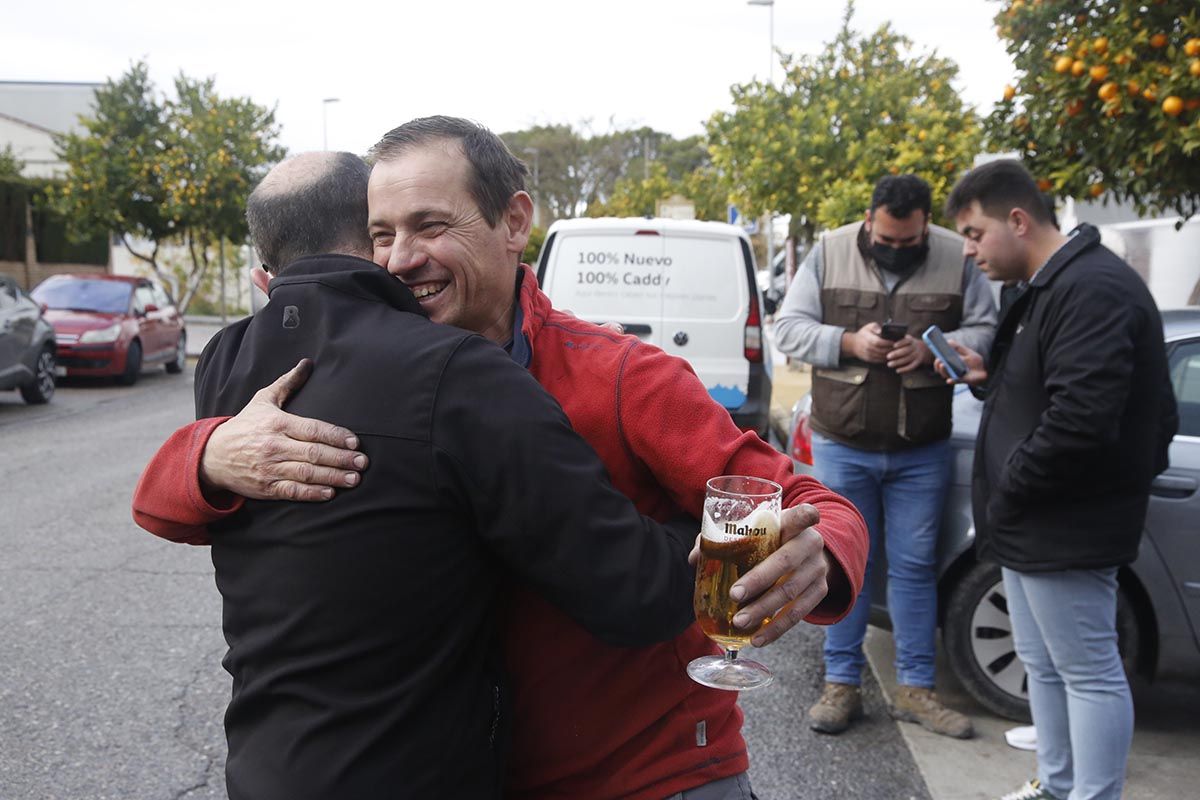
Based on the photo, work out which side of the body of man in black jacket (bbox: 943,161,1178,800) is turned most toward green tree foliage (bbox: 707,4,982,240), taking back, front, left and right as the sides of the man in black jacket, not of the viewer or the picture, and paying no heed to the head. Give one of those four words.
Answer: right

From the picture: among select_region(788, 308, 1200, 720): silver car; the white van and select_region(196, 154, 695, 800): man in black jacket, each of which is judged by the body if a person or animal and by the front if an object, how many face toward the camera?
0

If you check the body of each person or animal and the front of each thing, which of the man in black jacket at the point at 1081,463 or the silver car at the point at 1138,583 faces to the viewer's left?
the man in black jacket

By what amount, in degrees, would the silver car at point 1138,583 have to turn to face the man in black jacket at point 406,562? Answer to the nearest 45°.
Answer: approximately 135° to its right

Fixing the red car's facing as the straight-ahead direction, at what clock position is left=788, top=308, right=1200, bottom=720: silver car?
The silver car is roughly at 10 o'clock from the red car.

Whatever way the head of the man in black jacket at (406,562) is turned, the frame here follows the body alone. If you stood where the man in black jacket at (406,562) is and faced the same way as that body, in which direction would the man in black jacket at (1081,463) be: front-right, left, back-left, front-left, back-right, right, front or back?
front

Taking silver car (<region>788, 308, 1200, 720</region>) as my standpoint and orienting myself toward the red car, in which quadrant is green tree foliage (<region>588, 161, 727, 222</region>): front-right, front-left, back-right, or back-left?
front-right

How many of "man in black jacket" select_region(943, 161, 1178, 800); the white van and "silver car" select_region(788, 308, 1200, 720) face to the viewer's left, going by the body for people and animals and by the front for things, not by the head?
1

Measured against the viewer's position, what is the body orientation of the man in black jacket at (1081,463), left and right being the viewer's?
facing to the left of the viewer

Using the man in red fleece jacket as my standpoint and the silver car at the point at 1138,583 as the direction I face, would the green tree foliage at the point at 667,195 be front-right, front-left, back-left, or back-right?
front-left

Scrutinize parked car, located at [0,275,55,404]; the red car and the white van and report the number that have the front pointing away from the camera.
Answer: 1

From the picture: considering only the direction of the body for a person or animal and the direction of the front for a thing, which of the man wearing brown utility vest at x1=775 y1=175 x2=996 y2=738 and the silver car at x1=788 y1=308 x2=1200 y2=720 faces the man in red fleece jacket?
the man wearing brown utility vest

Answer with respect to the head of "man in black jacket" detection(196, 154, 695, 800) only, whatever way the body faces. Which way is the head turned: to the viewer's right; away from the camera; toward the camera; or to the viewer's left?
away from the camera

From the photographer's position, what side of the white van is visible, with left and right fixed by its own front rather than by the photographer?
back

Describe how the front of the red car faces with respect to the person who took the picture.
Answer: facing the viewer and to the left of the viewer
